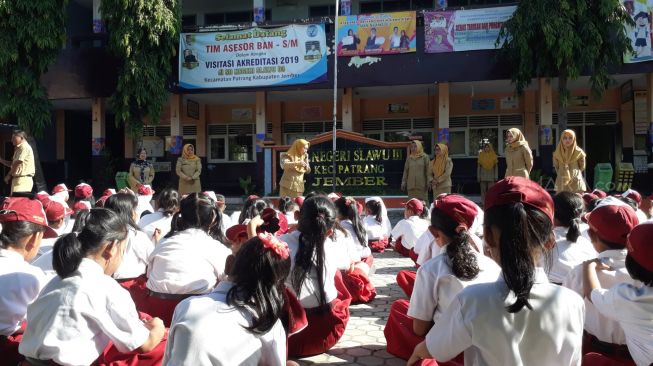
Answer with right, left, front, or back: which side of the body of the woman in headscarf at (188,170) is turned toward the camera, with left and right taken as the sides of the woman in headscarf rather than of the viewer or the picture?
front

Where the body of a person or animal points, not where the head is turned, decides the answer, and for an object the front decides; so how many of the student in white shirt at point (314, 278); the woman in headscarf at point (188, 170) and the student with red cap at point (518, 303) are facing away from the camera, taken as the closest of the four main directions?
2

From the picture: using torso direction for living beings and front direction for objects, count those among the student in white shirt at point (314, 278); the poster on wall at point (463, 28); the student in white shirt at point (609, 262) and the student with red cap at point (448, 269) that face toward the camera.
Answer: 1

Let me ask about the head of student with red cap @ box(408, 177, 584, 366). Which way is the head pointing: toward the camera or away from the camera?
away from the camera

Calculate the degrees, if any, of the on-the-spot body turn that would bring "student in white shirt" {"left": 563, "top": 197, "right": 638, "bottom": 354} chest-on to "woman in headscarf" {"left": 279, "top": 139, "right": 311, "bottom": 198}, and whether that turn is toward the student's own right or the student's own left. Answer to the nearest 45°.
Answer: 0° — they already face them

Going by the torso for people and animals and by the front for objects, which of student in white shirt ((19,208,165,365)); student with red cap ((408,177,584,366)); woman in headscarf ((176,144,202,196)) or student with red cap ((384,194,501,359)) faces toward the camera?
the woman in headscarf

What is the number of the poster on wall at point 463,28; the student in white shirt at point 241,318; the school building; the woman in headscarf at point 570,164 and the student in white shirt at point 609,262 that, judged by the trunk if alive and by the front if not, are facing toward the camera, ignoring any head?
3

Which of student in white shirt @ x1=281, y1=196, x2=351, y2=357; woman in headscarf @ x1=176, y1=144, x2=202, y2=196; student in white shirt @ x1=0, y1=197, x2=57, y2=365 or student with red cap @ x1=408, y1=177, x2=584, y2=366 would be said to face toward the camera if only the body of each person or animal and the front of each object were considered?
the woman in headscarf

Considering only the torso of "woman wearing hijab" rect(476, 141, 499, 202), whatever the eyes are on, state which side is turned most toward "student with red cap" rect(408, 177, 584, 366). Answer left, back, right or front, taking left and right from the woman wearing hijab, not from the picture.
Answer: front

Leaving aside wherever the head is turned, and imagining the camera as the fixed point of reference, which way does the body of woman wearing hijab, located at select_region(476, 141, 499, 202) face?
toward the camera

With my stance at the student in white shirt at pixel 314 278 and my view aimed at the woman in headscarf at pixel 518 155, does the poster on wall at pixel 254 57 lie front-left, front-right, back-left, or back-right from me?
front-left

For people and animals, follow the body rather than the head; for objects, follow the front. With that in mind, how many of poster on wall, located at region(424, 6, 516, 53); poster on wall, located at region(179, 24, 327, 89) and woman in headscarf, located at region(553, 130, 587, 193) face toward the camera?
3

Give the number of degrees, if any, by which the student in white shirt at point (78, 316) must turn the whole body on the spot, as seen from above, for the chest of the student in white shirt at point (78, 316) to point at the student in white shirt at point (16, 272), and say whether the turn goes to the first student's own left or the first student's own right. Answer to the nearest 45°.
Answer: approximately 90° to the first student's own left

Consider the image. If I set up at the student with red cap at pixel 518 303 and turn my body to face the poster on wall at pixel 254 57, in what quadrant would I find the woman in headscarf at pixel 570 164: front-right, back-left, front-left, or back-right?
front-right

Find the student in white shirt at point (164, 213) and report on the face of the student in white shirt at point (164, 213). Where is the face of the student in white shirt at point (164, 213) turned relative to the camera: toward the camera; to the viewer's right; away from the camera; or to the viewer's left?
away from the camera

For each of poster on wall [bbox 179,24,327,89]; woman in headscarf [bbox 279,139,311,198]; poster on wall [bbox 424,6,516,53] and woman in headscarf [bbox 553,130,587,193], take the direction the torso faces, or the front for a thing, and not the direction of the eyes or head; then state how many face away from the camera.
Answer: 0

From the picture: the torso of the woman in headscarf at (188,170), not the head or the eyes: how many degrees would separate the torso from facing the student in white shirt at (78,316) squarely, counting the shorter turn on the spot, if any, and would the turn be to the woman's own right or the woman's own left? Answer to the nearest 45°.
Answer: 0° — they already face them

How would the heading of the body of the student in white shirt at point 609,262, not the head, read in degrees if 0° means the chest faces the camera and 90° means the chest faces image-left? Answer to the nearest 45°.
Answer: approximately 135°
